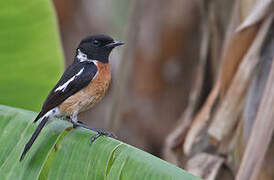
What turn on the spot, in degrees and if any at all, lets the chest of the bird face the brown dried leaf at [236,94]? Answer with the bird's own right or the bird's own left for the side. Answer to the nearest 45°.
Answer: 0° — it already faces it

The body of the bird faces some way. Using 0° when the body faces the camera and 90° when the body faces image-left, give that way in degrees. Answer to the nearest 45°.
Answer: approximately 270°
